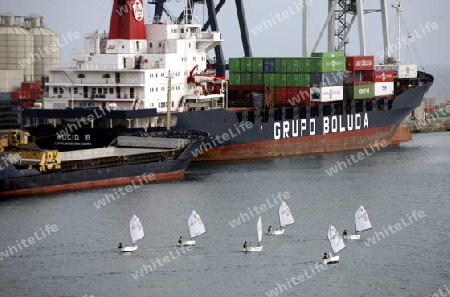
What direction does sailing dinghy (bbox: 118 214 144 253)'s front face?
to the viewer's right

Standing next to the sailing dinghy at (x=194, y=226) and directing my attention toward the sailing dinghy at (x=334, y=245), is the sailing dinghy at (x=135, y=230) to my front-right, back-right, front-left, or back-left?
back-right

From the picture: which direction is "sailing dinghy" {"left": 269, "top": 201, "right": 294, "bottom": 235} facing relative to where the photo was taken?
to the viewer's right

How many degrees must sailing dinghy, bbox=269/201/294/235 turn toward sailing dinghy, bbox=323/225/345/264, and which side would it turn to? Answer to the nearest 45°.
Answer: approximately 45° to its right

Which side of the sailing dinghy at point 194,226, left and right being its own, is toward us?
right

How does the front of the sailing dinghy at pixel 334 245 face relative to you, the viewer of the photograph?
facing away from the viewer and to the right of the viewer

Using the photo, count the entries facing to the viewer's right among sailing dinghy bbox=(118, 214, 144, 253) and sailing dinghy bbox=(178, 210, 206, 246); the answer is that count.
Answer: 2

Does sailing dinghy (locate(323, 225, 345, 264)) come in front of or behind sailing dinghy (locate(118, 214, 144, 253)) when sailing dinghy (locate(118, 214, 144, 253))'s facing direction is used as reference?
in front

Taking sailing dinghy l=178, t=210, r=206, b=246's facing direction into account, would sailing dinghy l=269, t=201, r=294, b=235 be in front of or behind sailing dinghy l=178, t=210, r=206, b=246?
in front

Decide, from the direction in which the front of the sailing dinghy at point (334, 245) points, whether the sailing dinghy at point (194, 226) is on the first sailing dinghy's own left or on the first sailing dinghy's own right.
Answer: on the first sailing dinghy's own left

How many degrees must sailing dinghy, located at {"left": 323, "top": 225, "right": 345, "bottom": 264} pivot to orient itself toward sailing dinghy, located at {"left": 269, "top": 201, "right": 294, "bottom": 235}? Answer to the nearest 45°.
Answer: approximately 90° to its left

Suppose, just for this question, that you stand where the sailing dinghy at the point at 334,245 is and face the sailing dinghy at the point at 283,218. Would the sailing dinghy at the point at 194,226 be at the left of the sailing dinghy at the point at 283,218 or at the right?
left
